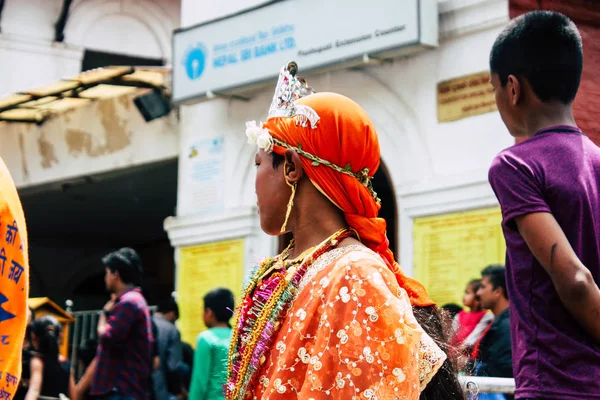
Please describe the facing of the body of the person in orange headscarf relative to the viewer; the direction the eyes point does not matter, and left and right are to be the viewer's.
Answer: facing to the left of the viewer

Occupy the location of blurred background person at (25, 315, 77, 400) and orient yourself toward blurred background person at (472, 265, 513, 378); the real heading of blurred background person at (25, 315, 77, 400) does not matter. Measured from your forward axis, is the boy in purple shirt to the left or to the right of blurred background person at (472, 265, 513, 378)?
right

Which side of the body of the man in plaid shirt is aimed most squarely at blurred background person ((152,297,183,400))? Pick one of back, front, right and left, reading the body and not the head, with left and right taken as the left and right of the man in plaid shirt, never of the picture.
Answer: right

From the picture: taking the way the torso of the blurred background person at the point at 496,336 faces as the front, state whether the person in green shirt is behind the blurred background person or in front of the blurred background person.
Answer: in front

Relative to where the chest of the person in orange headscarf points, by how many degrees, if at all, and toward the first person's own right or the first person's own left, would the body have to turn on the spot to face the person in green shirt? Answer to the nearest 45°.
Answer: approximately 90° to the first person's own right

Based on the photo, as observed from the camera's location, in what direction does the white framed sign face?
facing the viewer and to the left of the viewer

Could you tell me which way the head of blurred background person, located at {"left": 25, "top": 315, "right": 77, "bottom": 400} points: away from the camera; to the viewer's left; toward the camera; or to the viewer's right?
away from the camera

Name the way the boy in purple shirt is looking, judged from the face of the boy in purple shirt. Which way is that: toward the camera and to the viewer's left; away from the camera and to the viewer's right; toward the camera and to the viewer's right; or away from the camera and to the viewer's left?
away from the camera and to the viewer's left

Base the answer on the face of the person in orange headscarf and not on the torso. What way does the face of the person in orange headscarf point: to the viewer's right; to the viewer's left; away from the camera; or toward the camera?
to the viewer's left

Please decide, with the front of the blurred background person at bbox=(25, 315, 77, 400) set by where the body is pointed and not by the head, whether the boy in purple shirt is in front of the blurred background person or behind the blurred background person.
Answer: behind

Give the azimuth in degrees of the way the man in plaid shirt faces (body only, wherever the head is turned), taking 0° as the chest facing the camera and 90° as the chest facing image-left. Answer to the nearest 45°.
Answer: approximately 90°

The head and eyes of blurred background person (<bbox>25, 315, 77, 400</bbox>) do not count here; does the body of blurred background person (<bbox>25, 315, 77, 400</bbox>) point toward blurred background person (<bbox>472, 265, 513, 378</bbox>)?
no
